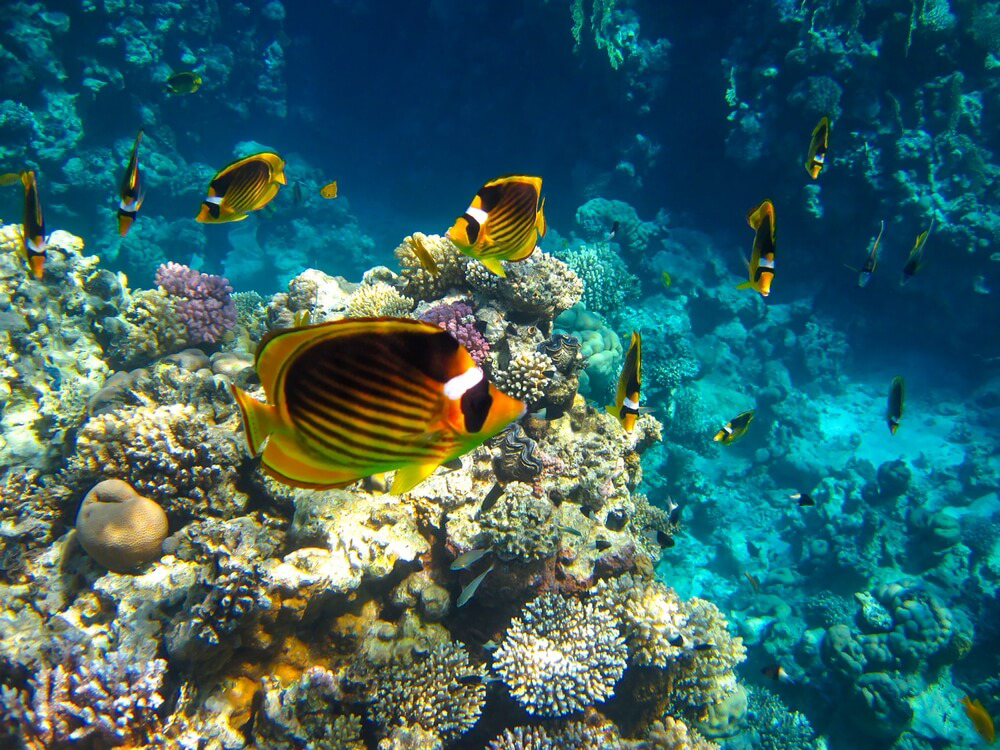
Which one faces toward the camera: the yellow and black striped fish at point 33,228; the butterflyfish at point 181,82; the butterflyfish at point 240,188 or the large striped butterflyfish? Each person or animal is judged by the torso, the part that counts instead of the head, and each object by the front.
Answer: the yellow and black striped fish

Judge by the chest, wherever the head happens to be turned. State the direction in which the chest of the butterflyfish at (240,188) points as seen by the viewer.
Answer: to the viewer's left

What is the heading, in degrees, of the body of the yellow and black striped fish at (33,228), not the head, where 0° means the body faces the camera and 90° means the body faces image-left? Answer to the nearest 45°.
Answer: approximately 0°

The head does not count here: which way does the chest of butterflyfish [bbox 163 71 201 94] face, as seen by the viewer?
to the viewer's left

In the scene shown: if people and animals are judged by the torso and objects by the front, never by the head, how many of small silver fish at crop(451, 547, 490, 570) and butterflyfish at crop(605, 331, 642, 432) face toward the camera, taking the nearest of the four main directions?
1

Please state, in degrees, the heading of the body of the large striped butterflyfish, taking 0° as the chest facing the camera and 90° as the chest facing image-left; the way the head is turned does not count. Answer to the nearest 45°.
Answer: approximately 270°

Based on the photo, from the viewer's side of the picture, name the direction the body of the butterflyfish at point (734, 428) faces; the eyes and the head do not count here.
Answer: to the viewer's left

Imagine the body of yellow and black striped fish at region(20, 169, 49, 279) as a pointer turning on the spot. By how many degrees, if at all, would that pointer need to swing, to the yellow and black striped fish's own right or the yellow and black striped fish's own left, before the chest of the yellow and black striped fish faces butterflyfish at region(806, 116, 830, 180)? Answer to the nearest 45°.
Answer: approximately 45° to the yellow and black striped fish's own left
